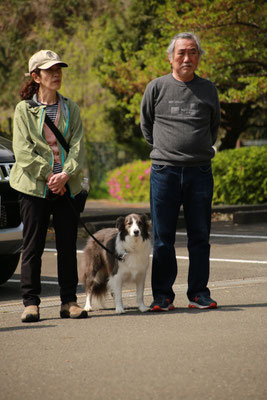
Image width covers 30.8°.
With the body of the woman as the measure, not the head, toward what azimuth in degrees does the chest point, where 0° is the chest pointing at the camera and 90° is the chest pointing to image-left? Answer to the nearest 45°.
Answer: approximately 315°

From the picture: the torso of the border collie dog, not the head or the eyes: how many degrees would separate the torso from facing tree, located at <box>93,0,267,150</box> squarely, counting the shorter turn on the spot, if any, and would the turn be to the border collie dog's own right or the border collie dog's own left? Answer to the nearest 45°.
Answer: approximately 135° to the border collie dog's own left

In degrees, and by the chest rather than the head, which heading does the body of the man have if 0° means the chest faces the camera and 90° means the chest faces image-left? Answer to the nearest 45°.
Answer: approximately 0°

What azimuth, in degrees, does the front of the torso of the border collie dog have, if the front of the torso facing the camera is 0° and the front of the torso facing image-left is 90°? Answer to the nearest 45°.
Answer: approximately 315°

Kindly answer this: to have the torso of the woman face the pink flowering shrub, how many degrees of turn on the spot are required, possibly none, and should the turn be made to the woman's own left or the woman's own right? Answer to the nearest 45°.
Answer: approximately 135° to the woman's own left

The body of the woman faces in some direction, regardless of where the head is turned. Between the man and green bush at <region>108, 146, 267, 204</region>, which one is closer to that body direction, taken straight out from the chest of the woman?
the man

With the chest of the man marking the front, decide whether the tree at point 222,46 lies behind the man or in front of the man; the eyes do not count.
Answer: behind

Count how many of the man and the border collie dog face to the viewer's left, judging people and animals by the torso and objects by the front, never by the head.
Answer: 0
